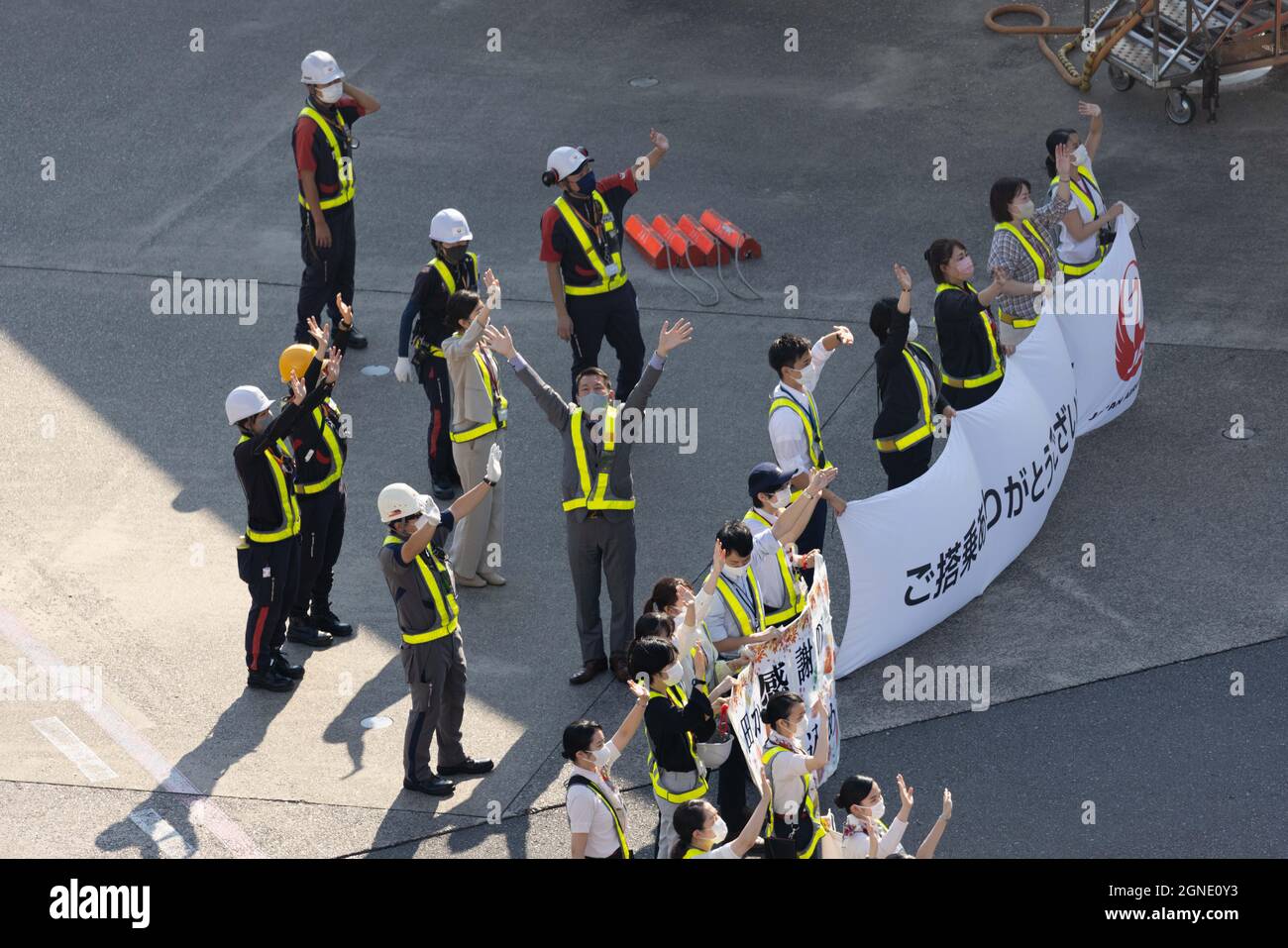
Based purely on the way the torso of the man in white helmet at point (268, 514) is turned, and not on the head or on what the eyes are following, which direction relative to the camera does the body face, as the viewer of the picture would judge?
to the viewer's right

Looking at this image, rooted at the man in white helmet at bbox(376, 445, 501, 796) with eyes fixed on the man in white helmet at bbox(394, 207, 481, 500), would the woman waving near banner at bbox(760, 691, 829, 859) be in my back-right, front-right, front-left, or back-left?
back-right

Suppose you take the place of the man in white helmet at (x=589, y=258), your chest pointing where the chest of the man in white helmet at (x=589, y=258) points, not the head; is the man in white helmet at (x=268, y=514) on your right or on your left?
on your right

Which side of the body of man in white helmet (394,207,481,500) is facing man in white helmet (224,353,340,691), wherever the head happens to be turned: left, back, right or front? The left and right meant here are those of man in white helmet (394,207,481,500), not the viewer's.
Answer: right

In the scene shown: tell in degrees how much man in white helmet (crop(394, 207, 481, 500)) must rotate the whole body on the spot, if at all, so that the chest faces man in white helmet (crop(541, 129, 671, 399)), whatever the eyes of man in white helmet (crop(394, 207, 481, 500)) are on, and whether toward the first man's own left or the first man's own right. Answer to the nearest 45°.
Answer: approximately 90° to the first man's own left

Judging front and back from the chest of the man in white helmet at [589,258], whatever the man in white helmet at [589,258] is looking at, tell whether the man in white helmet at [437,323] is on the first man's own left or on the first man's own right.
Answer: on the first man's own right

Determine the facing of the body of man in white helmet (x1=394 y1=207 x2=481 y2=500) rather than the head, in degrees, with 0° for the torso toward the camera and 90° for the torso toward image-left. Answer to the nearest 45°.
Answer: approximately 315°
